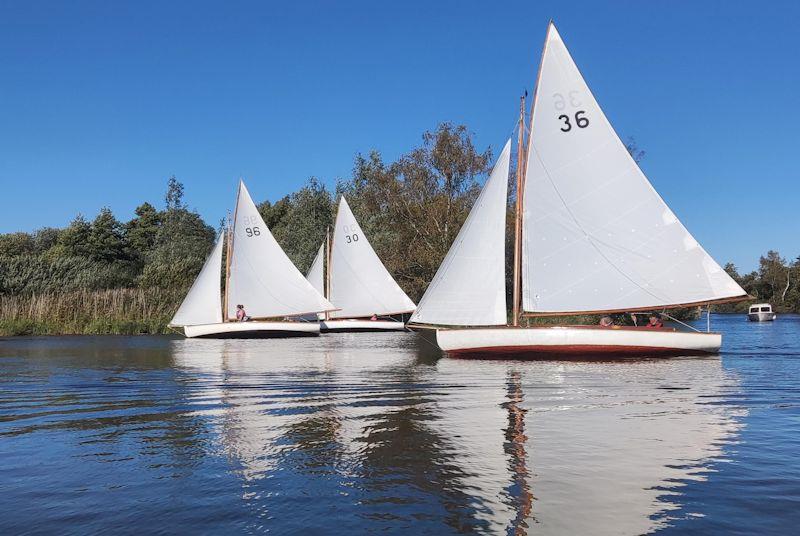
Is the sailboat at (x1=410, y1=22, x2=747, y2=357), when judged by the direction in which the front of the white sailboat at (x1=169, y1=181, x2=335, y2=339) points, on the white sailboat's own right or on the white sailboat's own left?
on the white sailboat's own left

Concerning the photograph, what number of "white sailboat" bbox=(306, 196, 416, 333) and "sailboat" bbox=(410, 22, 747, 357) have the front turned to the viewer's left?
2

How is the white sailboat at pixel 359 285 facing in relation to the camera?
to the viewer's left

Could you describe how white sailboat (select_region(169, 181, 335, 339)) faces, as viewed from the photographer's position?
facing to the left of the viewer

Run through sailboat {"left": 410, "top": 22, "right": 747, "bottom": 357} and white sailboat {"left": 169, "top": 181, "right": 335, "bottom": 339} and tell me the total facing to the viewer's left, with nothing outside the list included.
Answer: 2

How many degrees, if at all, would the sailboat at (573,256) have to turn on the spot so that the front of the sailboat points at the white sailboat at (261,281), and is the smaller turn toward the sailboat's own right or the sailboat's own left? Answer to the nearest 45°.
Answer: approximately 45° to the sailboat's own right

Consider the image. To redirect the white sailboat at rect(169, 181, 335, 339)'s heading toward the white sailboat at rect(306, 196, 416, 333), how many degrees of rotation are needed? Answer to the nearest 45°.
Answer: approximately 135° to its right

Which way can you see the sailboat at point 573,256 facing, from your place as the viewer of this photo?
facing to the left of the viewer
